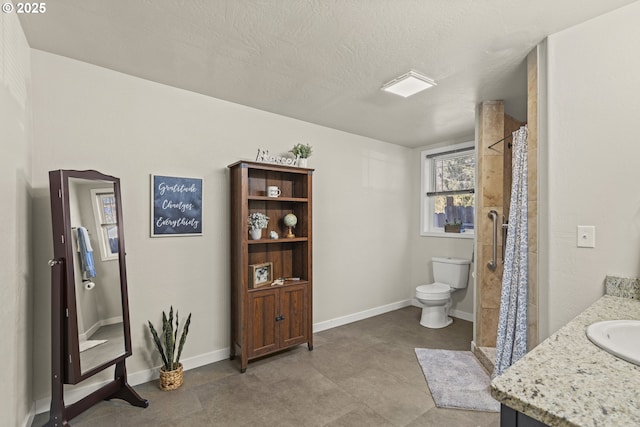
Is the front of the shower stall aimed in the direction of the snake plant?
yes

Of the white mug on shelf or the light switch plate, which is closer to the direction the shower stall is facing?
the white mug on shelf

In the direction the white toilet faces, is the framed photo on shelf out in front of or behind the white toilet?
in front

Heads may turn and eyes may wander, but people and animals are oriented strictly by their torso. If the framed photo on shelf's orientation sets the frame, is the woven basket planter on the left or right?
on its right

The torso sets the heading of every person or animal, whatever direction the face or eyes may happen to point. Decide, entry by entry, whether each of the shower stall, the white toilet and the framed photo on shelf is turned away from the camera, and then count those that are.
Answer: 0

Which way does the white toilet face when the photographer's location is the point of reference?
facing the viewer and to the left of the viewer

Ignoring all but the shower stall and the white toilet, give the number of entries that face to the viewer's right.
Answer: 0

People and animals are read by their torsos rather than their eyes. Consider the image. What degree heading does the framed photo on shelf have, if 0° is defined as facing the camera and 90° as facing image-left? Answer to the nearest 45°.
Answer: approximately 315°

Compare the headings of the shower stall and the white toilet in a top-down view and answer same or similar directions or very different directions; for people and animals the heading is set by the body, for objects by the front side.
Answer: same or similar directions
